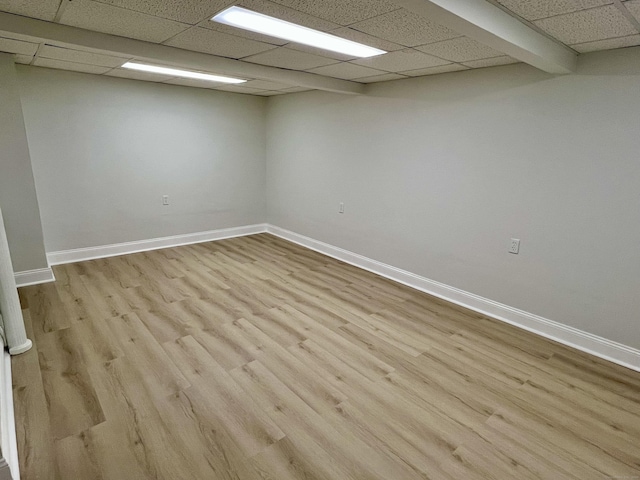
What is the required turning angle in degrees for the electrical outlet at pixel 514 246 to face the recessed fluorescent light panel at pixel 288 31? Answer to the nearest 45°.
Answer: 0° — it already faces it

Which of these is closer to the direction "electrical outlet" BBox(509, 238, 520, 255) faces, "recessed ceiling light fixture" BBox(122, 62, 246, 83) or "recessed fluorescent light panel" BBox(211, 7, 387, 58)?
the recessed fluorescent light panel

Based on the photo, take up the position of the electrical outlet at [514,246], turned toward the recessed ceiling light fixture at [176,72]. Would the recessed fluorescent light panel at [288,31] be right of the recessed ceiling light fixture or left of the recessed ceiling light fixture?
left

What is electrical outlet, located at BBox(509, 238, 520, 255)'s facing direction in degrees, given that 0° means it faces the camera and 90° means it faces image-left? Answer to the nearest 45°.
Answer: approximately 45°

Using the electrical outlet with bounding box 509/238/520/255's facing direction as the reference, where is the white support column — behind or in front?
in front

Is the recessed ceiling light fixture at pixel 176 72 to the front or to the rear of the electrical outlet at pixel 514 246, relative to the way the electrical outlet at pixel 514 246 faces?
to the front
